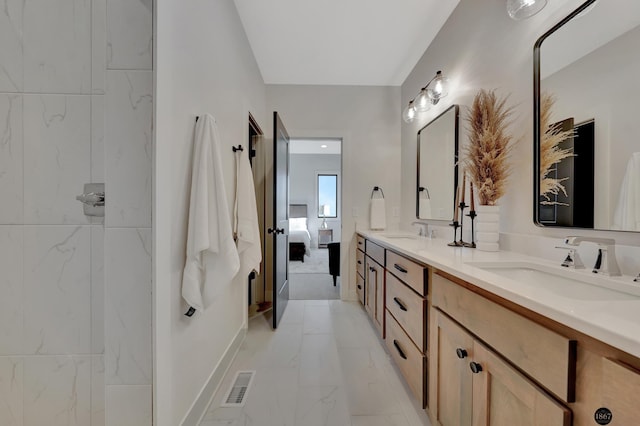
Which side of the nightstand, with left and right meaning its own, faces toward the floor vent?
front

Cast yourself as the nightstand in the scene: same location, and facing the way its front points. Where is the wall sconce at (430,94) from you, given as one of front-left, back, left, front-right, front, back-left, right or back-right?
front

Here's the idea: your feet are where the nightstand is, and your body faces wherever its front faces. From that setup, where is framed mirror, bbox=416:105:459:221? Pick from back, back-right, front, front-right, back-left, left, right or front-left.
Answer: front

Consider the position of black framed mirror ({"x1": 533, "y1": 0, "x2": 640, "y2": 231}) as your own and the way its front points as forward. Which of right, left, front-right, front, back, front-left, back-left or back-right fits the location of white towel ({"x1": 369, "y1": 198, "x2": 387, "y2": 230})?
right

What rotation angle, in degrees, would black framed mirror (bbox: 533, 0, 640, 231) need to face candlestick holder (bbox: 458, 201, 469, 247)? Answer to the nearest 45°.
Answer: approximately 90° to its right

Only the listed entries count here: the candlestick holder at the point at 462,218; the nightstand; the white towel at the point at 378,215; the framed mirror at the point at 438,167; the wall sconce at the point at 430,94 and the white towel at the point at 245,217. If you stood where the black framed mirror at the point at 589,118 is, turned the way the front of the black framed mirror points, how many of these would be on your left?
0

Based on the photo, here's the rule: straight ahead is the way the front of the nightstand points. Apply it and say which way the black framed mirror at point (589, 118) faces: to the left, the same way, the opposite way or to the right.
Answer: to the right

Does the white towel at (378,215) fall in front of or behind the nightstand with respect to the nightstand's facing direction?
in front

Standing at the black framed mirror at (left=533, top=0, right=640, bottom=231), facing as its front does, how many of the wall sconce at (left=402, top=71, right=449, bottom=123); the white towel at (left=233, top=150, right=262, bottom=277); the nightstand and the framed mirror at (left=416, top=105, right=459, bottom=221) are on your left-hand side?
0

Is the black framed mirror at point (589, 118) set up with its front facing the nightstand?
no

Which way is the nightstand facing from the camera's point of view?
toward the camera

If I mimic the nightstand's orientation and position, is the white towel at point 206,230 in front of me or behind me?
in front

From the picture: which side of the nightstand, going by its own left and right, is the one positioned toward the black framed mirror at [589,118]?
front

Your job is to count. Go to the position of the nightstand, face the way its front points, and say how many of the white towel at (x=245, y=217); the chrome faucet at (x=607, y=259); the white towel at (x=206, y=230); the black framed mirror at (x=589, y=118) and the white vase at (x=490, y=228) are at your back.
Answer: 0

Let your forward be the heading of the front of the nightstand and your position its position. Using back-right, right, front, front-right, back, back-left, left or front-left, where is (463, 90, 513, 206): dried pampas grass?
front

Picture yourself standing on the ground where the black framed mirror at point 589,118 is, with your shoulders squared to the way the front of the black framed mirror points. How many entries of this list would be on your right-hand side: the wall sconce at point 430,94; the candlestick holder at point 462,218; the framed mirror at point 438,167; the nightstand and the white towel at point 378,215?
5

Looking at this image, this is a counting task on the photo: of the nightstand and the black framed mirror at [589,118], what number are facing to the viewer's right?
0

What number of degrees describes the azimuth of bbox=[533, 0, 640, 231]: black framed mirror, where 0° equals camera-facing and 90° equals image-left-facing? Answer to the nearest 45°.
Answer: approximately 45°
